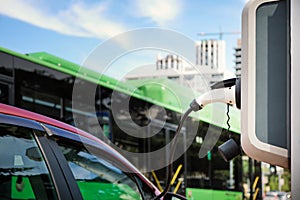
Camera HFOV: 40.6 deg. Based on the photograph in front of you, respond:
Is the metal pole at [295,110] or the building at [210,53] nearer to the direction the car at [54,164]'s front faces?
the building
